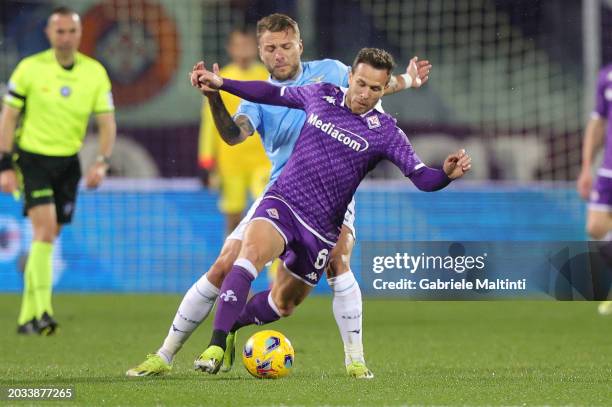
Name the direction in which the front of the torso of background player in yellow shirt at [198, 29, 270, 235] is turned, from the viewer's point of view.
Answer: toward the camera

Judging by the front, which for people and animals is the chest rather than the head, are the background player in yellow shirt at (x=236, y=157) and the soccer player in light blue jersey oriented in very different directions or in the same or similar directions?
same or similar directions

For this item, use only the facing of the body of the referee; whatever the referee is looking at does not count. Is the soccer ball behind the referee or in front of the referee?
in front

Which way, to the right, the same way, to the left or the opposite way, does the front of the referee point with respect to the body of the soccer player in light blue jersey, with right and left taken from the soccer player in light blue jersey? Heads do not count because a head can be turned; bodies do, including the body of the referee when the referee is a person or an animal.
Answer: the same way

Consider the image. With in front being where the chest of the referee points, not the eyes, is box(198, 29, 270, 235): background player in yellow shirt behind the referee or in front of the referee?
behind

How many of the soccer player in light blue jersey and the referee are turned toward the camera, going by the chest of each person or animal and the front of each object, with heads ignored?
2

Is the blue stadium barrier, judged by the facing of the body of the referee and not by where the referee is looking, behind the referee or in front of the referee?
behind

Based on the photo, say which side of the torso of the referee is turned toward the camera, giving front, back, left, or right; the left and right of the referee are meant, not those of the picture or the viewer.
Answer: front

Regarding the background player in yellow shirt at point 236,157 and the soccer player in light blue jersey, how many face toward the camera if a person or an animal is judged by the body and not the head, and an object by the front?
2

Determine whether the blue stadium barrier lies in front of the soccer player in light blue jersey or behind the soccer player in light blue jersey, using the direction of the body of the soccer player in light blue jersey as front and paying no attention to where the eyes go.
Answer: behind

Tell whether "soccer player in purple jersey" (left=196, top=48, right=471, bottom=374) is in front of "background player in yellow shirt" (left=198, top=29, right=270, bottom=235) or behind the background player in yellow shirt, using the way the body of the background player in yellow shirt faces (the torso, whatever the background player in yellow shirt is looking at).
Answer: in front

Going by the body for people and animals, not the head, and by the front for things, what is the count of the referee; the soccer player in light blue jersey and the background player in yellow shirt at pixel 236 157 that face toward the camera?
3

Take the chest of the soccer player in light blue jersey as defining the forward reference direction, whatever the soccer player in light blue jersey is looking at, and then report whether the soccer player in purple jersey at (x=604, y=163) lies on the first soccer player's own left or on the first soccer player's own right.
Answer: on the first soccer player's own left

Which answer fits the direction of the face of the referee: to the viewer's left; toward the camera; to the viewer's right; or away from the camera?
toward the camera

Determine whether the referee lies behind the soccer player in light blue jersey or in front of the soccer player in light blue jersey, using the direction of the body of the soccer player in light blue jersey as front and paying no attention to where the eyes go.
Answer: behind
